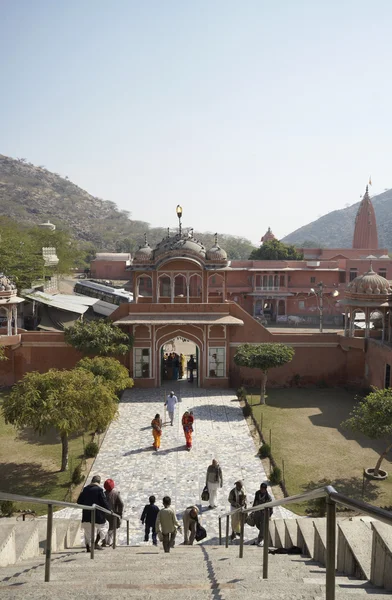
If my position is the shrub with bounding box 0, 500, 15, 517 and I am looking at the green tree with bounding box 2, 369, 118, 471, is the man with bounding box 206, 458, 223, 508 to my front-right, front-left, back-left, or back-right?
front-right

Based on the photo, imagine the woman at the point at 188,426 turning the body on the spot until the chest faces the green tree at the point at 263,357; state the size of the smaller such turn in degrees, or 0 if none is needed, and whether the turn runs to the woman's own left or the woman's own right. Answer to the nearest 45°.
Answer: approximately 135° to the woman's own left

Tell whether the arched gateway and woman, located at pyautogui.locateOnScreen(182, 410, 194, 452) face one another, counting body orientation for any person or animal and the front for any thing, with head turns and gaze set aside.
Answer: yes

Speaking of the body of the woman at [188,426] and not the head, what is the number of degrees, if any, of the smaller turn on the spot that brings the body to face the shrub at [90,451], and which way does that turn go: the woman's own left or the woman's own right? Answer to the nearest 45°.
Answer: approximately 90° to the woman's own right

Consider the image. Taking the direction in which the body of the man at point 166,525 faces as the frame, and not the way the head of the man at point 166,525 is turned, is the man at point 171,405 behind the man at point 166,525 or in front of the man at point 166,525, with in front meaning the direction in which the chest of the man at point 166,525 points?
in front

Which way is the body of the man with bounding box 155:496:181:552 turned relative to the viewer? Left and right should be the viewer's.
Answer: facing away from the viewer

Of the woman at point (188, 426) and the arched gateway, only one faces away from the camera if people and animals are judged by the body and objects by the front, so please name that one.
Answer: the woman

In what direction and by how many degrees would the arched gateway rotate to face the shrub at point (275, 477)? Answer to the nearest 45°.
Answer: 0° — it already faces it

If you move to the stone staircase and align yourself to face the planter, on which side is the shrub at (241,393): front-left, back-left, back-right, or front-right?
front-left

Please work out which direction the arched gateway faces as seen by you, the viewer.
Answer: facing the viewer

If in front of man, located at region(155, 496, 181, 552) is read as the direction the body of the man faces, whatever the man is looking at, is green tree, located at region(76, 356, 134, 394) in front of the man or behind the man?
in front

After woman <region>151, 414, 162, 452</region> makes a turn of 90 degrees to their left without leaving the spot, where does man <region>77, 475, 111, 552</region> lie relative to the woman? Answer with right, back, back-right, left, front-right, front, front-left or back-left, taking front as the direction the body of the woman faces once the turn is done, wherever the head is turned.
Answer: right

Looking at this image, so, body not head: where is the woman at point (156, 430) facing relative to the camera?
away from the camera
